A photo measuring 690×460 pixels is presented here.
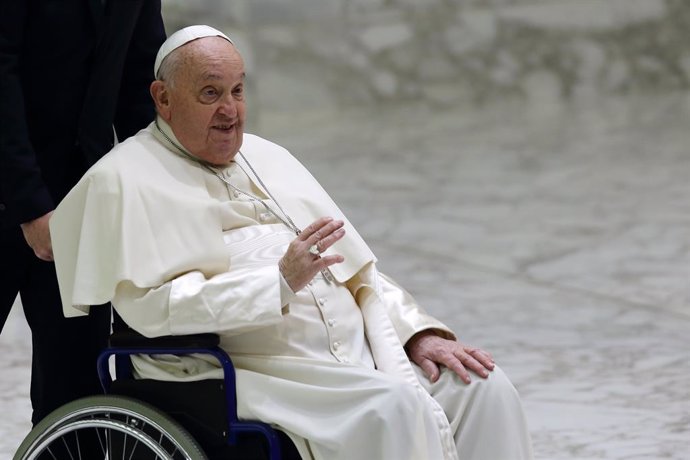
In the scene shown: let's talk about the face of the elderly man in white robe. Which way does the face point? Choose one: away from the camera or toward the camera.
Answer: toward the camera

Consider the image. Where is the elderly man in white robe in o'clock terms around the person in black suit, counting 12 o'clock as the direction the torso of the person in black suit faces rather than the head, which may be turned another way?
The elderly man in white robe is roughly at 12 o'clock from the person in black suit.

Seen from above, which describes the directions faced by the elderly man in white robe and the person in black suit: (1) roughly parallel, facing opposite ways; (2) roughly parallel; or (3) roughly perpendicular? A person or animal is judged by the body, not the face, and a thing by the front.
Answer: roughly parallel

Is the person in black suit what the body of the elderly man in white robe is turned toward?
no

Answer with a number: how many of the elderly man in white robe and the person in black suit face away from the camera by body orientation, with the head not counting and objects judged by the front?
0

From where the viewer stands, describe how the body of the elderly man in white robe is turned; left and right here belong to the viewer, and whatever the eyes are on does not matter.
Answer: facing the viewer and to the right of the viewer
